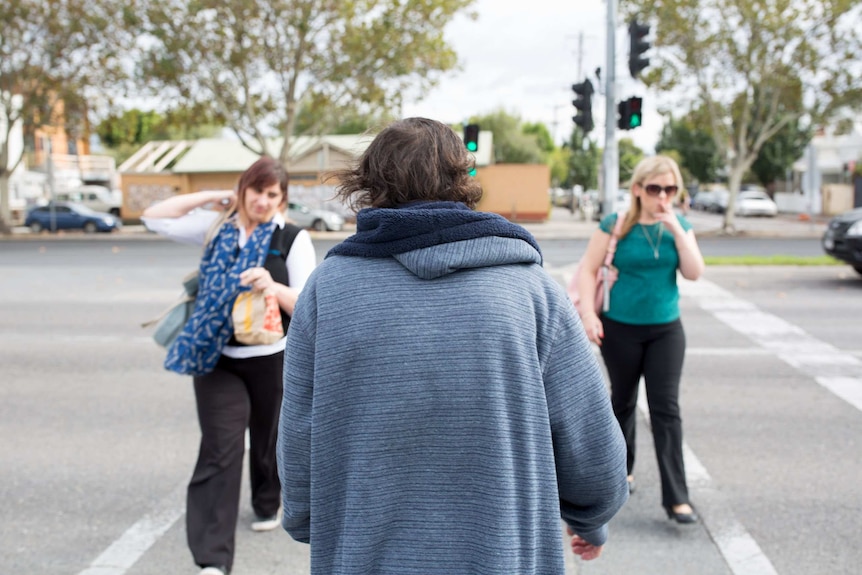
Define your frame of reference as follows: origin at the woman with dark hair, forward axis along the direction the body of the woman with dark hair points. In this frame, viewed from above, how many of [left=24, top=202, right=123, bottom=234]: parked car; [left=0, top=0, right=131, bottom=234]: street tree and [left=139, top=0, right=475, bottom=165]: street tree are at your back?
3

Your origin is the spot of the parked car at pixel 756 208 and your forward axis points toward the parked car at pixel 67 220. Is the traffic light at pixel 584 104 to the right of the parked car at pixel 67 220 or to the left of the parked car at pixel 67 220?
left

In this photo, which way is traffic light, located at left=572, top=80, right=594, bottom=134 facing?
to the viewer's left

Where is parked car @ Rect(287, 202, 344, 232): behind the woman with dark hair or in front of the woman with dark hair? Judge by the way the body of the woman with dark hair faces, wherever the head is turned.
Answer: behind

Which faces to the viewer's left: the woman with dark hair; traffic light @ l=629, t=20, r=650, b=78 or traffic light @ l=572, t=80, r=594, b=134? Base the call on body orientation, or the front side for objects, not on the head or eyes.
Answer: traffic light @ l=572, t=80, r=594, b=134

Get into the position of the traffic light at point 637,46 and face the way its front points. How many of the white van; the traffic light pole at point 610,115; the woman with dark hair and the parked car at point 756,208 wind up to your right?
1

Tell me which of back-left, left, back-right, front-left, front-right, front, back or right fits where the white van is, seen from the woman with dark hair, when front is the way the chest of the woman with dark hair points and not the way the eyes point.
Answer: back
